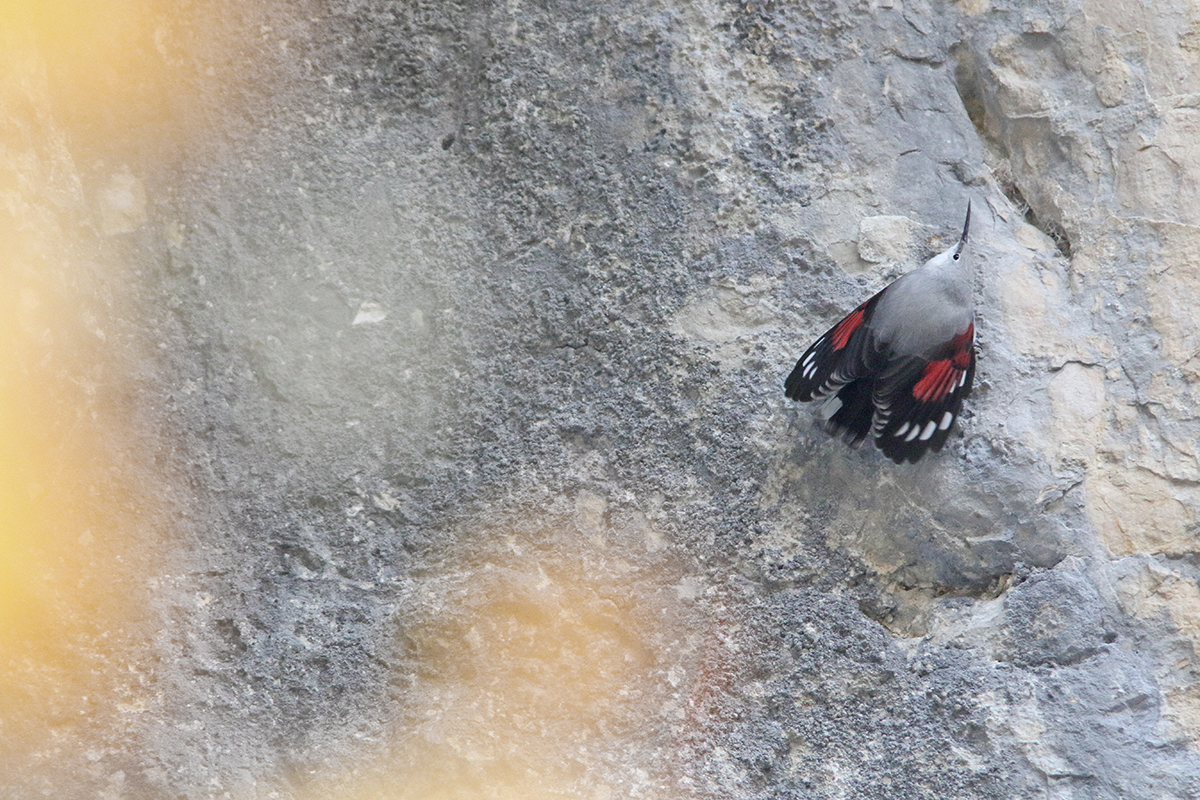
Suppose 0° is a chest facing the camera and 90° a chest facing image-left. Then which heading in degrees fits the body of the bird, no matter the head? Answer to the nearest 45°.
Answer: approximately 225°
